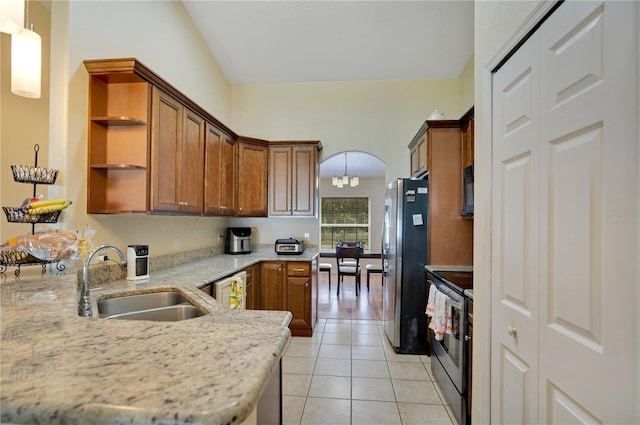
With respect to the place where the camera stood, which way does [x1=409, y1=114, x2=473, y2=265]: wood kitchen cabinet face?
facing to the left of the viewer

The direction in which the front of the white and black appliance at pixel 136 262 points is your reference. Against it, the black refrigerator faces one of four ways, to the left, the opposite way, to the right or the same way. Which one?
the opposite way

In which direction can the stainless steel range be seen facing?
to the viewer's left

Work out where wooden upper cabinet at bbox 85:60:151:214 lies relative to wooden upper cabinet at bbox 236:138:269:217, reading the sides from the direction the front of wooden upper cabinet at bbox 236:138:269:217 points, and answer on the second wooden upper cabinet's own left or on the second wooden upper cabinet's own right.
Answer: on the second wooden upper cabinet's own right

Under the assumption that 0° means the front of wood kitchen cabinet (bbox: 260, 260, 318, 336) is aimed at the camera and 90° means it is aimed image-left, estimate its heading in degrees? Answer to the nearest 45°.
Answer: approximately 0°

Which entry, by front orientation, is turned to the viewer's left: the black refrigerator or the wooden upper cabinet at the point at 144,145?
the black refrigerator

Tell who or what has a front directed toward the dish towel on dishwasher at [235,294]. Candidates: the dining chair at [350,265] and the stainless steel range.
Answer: the stainless steel range

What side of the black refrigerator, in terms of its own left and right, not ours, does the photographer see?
left

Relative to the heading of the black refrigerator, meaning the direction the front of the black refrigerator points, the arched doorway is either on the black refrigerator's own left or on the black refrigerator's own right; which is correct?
on the black refrigerator's own right

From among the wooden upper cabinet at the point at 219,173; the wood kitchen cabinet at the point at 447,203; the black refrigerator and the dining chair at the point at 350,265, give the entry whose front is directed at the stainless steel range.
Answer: the wooden upper cabinet
